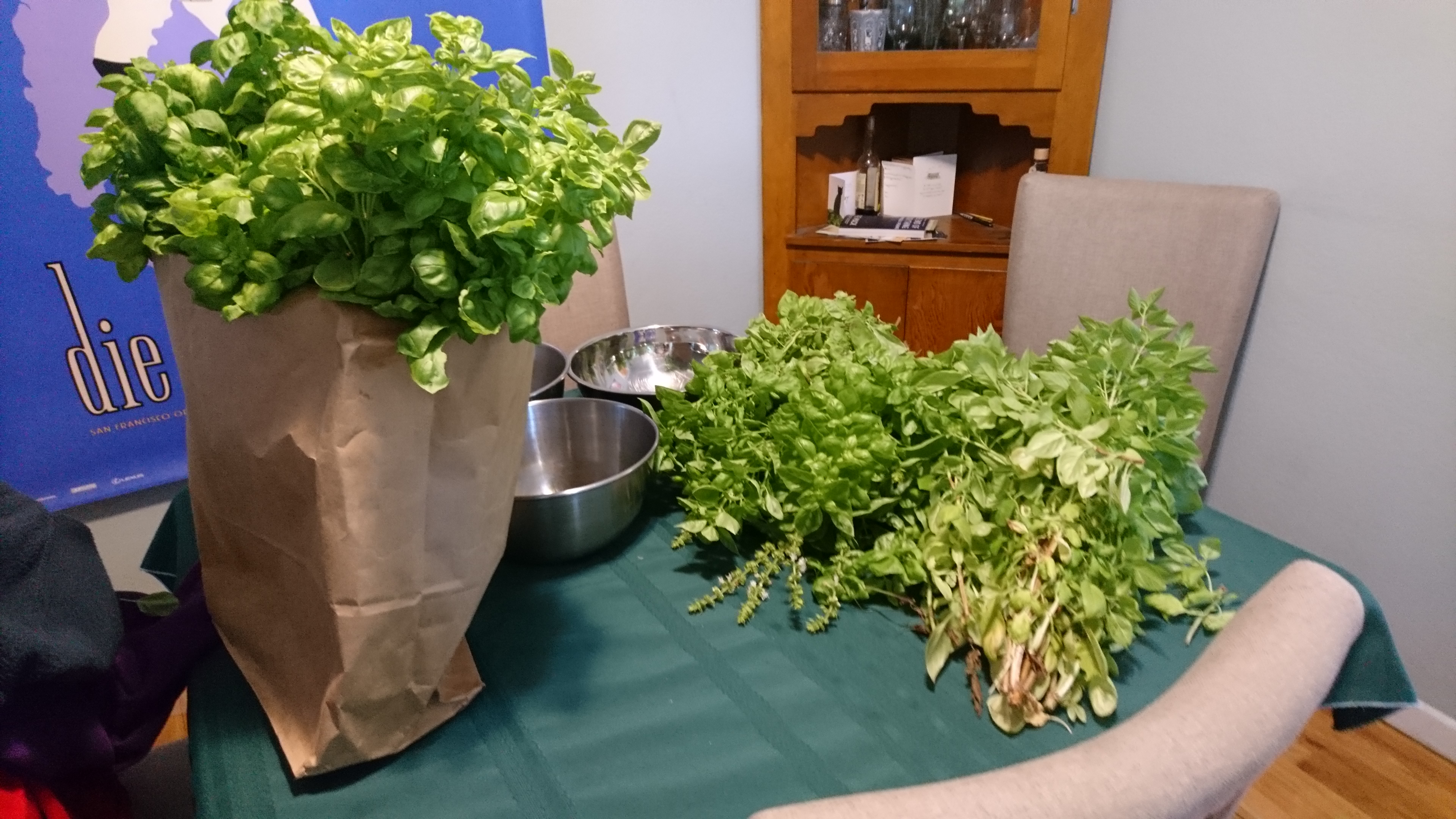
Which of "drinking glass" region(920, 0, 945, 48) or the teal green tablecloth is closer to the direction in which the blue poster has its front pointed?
the teal green tablecloth

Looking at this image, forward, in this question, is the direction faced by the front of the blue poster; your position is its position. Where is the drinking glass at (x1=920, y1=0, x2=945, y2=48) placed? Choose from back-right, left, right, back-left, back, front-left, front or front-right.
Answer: left

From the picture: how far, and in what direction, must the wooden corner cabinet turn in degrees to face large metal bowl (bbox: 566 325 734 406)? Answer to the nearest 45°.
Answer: approximately 45° to its right

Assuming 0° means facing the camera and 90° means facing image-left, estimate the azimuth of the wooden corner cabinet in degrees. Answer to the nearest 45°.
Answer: approximately 0°

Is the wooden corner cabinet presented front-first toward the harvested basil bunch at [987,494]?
yes

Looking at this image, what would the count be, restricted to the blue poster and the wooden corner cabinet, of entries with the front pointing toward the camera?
2

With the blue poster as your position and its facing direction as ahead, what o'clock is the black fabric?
The black fabric is roughly at 12 o'clock from the blue poster.

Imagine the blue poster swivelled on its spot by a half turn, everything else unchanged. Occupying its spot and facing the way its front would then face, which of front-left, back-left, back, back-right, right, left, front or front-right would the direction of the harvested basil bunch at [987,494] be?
back-right

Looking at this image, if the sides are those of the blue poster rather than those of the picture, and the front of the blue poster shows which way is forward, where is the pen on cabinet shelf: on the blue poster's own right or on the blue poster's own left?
on the blue poster's own left

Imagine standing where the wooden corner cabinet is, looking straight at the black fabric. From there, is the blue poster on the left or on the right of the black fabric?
right

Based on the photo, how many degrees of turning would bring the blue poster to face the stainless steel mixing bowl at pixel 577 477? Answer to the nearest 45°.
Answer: approximately 45° to its left

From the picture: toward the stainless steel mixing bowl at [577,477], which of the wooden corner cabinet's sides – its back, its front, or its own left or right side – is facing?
front

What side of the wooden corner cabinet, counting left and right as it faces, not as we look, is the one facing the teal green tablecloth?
front

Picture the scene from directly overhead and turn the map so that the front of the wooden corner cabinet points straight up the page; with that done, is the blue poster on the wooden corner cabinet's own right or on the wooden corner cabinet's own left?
on the wooden corner cabinet's own right

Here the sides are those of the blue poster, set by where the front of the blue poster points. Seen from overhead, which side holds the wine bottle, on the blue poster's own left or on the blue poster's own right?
on the blue poster's own left

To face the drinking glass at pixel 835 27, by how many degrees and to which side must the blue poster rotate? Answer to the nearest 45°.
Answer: approximately 90° to its left
